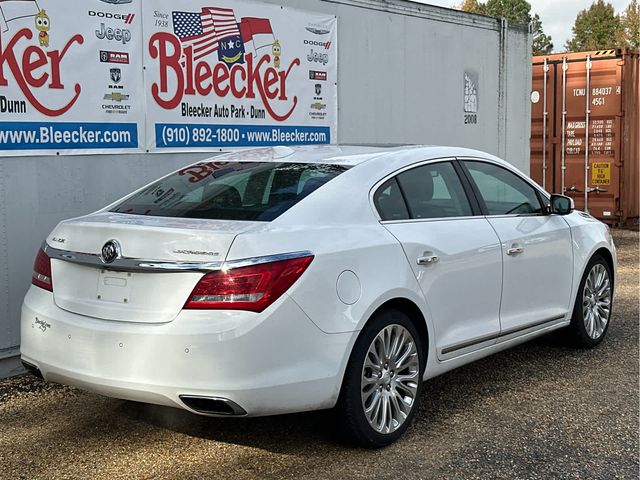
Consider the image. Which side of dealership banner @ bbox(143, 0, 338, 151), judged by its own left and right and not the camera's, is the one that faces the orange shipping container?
left

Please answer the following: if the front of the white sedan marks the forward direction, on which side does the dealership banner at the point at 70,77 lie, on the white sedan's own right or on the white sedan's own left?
on the white sedan's own left

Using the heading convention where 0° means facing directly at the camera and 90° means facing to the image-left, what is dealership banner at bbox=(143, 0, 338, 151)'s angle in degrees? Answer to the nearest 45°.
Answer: approximately 315°

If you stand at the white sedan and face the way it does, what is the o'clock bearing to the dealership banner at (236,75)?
The dealership banner is roughly at 10 o'clock from the white sedan.

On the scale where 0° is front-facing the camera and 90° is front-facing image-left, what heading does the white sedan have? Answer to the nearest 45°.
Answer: approximately 225°

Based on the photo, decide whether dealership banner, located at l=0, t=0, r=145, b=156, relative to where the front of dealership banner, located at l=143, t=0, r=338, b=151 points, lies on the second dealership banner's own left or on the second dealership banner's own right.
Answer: on the second dealership banner's own right

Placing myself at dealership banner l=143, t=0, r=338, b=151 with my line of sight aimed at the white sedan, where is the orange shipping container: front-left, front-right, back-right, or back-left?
back-left
